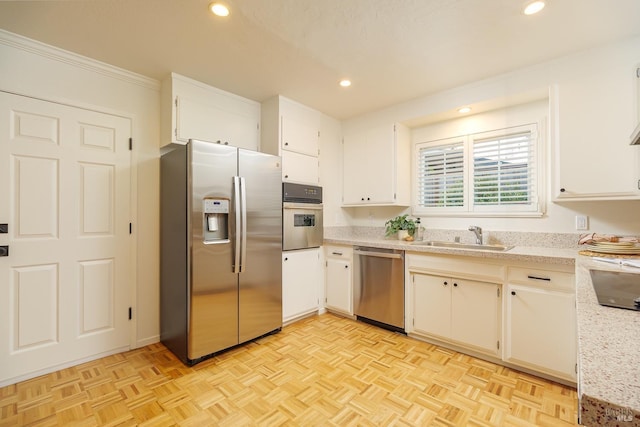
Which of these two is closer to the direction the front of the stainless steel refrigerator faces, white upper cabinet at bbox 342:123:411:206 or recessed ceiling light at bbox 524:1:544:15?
the recessed ceiling light

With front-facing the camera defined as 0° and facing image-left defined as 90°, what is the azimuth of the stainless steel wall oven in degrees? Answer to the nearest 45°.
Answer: approximately 315°

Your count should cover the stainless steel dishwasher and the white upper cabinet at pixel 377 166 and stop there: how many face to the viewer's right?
0

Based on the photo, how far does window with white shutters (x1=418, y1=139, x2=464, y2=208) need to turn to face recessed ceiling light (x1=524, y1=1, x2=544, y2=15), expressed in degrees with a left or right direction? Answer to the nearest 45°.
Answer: approximately 45° to its left

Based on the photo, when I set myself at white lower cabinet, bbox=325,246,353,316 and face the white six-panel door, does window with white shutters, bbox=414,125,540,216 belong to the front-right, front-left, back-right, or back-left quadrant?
back-left

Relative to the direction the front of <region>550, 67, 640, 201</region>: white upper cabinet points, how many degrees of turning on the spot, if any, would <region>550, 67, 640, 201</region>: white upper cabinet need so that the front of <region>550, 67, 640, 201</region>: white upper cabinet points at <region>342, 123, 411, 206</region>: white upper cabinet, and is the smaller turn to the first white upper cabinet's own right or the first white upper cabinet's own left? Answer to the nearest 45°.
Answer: approximately 90° to the first white upper cabinet's own right

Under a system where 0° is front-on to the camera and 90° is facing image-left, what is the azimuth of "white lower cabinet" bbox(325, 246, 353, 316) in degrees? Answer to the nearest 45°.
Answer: approximately 45°

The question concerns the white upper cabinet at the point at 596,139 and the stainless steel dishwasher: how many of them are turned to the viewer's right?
0

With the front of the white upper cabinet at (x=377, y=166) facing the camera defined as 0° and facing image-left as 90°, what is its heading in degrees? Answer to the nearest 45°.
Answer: approximately 45°
